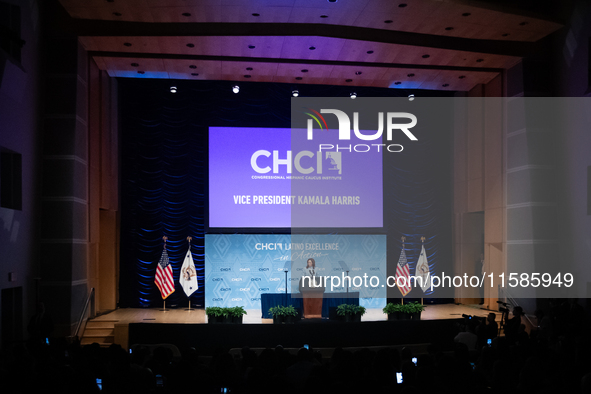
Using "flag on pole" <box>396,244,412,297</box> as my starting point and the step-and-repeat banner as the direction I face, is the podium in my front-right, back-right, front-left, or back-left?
front-left

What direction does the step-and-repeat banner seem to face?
toward the camera

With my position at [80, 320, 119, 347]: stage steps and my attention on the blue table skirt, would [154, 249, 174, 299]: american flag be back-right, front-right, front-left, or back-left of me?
front-left

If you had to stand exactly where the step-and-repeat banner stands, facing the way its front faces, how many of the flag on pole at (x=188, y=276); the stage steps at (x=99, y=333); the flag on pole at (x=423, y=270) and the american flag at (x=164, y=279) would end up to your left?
1

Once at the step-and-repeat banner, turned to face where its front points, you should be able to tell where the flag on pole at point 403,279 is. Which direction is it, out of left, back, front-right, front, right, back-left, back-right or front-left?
left

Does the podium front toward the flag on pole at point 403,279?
no

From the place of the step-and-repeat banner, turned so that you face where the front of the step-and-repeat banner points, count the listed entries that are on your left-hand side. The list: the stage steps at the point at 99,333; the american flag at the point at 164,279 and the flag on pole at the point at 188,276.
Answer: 0

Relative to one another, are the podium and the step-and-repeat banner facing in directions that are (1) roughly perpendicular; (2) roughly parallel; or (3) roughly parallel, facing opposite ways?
roughly parallel

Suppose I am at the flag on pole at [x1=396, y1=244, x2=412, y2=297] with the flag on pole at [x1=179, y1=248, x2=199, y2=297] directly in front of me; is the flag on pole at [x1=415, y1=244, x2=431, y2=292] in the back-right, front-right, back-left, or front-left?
back-right

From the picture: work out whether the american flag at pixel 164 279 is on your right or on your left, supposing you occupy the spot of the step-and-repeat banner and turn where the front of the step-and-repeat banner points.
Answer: on your right

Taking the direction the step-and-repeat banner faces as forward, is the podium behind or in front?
in front

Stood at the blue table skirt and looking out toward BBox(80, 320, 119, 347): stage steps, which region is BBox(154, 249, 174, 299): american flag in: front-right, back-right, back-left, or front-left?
front-right

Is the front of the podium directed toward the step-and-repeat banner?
no

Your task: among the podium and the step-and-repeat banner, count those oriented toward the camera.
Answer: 2

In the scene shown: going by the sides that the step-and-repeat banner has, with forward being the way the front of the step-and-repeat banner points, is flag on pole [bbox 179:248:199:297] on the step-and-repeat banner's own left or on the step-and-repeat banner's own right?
on the step-and-repeat banner's own right

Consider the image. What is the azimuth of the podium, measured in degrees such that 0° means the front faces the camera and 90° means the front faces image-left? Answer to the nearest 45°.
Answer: approximately 0°

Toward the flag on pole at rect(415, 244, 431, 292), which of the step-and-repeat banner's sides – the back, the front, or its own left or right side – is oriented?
left
